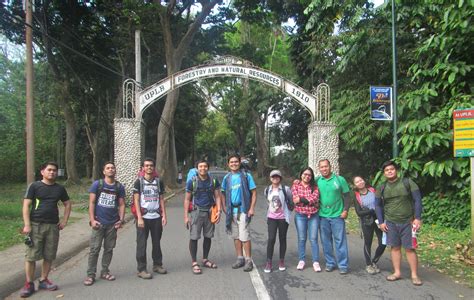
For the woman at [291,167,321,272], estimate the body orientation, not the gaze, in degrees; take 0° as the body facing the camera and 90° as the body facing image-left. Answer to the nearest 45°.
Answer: approximately 0°

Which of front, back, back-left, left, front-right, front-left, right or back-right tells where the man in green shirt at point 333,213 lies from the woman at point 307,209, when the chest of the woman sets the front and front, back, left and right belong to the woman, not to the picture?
left

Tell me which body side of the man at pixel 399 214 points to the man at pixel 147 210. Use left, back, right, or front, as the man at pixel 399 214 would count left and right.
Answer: right

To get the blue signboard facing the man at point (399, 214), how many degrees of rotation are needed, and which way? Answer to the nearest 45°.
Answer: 0° — it already faces them

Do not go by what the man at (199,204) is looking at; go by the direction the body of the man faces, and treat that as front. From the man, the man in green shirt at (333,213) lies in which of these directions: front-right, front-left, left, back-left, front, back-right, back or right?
left

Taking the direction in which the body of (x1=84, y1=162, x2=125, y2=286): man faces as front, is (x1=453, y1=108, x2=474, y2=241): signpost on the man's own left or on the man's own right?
on the man's own left

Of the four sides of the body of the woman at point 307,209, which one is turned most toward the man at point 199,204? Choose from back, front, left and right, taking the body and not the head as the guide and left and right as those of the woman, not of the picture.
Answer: right

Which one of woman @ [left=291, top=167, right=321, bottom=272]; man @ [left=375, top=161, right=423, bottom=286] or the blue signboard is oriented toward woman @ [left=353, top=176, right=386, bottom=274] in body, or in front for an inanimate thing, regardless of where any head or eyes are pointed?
the blue signboard
